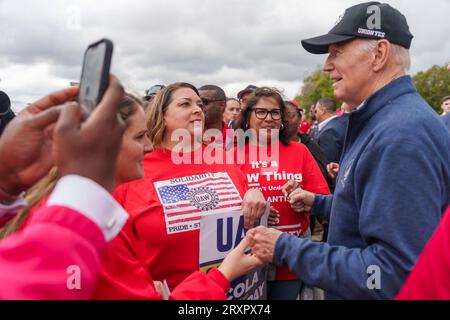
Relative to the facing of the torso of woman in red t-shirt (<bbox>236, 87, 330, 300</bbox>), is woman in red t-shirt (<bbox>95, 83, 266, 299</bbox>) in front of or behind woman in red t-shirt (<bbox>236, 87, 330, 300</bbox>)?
in front

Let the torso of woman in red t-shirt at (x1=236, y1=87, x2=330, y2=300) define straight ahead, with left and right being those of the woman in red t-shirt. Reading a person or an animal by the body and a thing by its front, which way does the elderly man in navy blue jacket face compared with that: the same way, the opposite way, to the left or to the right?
to the right

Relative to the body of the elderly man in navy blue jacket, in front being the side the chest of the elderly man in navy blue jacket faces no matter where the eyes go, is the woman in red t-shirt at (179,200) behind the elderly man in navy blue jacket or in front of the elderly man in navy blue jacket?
in front

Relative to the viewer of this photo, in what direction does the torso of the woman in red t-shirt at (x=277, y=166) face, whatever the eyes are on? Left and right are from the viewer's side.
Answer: facing the viewer

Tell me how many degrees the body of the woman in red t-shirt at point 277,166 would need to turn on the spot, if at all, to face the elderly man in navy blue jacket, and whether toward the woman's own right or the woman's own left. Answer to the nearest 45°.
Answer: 0° — they already face them

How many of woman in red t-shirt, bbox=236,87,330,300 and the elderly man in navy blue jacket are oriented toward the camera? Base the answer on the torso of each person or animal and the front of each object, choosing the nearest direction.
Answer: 1

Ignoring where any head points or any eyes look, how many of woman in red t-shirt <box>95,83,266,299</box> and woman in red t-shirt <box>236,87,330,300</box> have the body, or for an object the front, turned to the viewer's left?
0

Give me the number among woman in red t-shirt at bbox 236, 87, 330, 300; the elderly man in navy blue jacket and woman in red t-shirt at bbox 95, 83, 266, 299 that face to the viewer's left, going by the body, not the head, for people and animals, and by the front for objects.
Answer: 1

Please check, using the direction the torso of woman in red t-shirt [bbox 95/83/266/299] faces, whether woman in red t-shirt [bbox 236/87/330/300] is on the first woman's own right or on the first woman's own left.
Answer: on the first woman's own left

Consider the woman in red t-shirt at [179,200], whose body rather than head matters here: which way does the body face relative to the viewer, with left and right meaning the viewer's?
facing the viewer and to the right of the viewer

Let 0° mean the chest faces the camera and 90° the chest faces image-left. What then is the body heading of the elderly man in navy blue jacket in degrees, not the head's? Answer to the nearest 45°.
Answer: approximately 90°
